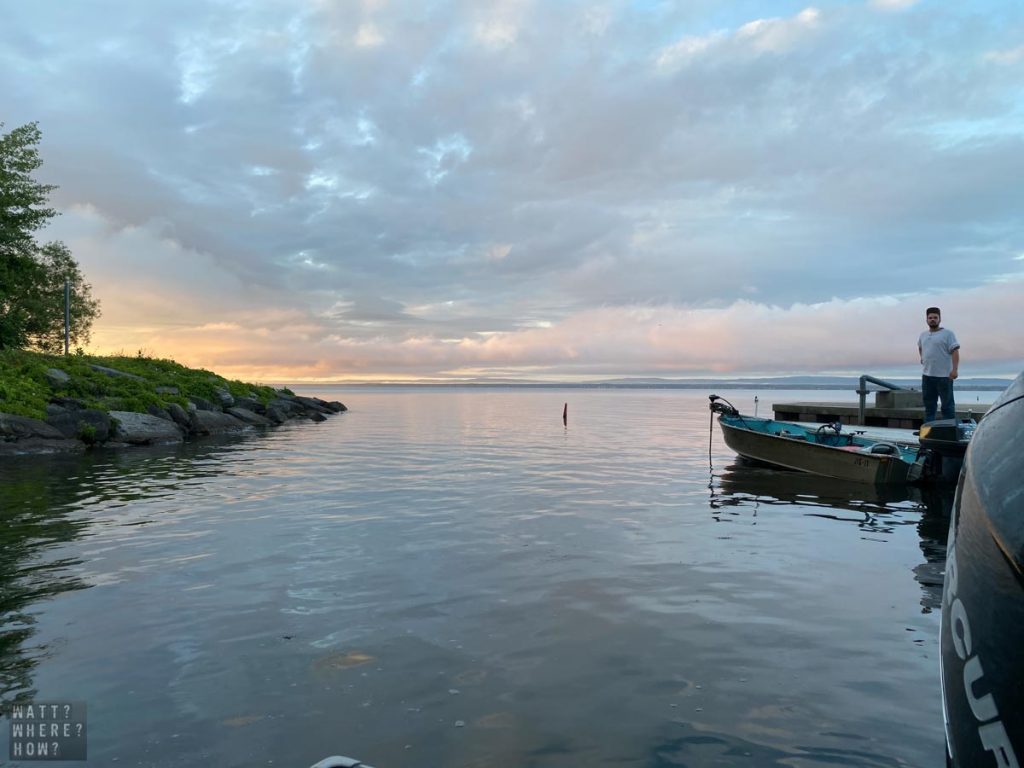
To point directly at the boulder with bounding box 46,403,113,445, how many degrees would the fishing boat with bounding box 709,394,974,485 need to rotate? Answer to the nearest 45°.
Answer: approximately 45° to its left

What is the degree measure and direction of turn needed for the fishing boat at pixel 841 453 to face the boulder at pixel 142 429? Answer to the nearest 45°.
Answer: approximately 45° to its left

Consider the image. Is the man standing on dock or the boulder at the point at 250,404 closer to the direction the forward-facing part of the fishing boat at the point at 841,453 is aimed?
the boulder

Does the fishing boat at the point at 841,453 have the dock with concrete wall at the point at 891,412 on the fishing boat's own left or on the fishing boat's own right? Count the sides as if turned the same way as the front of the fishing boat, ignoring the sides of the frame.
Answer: on the fishing boat's own right

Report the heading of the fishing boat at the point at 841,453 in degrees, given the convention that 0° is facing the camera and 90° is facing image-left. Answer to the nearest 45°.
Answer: approximately 135°

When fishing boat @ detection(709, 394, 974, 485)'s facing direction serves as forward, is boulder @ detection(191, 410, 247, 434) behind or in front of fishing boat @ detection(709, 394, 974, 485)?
in front

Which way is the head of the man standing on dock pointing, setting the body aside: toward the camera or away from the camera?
toward the camera

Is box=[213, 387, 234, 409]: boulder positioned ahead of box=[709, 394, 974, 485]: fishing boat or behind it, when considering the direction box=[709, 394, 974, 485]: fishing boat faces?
ahead
